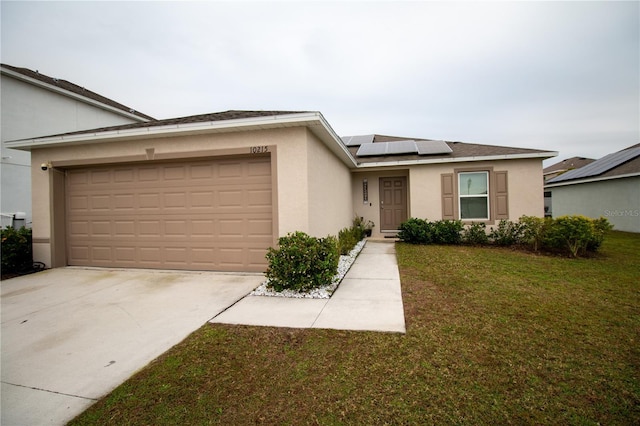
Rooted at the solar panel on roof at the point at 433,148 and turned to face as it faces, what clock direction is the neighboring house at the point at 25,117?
The neighboring house is roughly at 2 o'clock from the solar panel on roof.

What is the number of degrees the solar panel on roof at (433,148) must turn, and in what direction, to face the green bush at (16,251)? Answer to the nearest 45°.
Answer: approximately 45° to its right

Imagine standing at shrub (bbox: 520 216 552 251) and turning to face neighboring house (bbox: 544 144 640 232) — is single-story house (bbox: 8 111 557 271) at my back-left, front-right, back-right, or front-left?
back-left

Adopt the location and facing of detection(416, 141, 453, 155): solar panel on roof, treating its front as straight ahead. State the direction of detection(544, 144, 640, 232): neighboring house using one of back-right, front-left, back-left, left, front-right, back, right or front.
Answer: back-left

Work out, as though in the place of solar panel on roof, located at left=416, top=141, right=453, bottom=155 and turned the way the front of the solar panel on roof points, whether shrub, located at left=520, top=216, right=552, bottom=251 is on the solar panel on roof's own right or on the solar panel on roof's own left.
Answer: on the solar panel on roof's own left

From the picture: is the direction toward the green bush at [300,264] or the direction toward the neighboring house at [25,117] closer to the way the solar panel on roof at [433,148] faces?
the green bush

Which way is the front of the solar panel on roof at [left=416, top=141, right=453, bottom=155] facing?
toward the camera

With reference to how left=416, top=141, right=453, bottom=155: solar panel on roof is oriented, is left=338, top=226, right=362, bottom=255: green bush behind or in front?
in front

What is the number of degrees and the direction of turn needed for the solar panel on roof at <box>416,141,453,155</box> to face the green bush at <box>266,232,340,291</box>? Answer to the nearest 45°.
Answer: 0° — it already faces it

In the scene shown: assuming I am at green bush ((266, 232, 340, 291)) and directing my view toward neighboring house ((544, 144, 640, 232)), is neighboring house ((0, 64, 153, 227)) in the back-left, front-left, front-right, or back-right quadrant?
back-left
